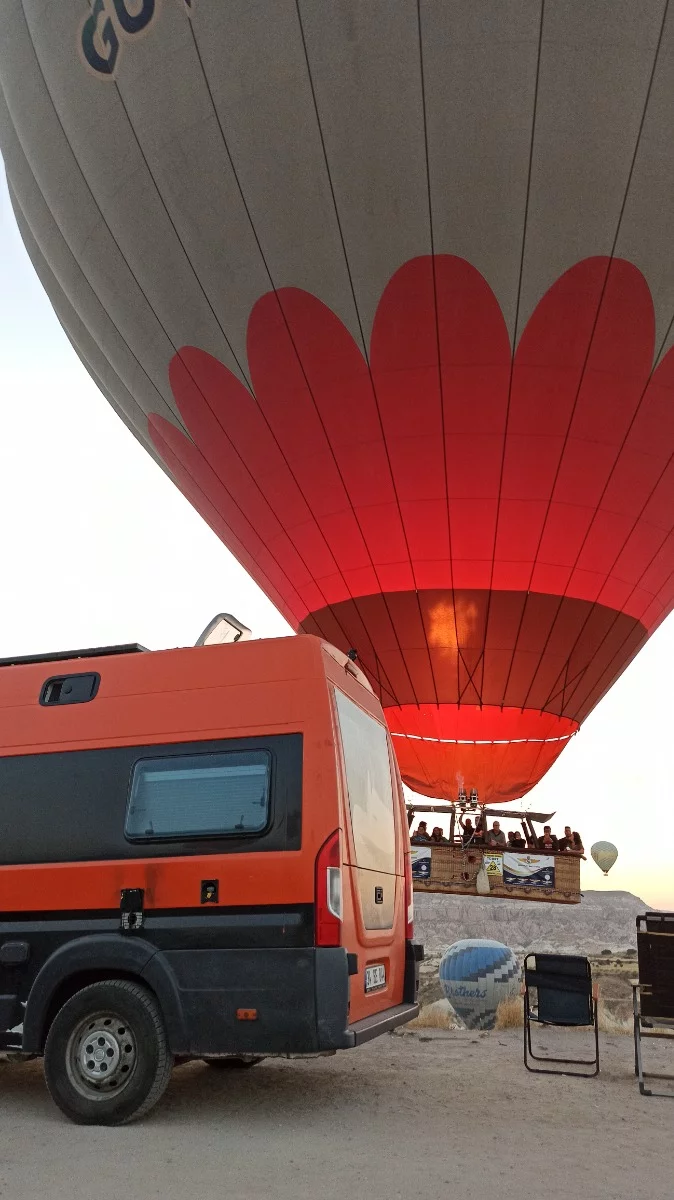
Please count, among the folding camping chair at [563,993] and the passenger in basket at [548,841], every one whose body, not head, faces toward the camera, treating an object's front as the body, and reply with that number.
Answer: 1

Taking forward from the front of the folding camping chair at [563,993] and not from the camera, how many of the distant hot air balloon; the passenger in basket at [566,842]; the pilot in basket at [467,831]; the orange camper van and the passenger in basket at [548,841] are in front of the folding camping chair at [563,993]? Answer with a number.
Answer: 4

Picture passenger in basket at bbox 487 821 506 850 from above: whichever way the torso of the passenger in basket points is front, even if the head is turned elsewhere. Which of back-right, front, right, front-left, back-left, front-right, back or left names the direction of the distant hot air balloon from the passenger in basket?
back

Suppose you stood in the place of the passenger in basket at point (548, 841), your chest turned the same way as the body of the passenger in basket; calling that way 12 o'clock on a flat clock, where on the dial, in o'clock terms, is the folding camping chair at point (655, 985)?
The folding camping chair is roughly at 12 o'clock from the passenger in basket.

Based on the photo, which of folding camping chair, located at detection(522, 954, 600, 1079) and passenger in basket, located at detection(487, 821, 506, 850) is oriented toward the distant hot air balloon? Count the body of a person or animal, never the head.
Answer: the folding camping chair

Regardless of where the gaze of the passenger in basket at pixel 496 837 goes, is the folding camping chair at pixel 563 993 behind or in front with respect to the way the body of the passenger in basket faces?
in front

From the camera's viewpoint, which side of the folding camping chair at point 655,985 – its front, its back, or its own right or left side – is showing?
back

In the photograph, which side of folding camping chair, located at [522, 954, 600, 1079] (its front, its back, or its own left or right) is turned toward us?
back

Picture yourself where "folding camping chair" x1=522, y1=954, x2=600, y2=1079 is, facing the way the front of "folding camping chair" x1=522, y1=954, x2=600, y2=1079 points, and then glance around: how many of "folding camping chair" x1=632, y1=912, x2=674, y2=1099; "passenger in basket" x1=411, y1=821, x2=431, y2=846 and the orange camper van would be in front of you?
1

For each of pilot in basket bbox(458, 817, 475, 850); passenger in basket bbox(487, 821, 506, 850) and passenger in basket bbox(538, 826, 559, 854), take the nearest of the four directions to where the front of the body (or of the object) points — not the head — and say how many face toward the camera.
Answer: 3
